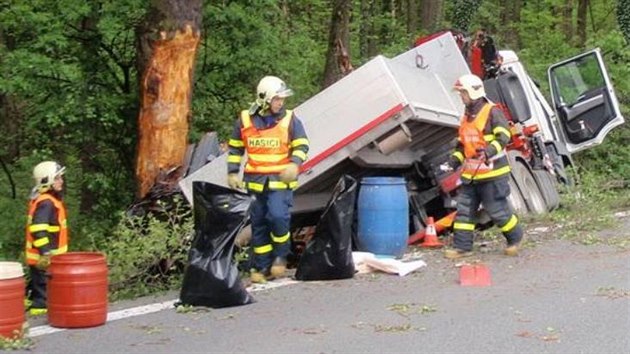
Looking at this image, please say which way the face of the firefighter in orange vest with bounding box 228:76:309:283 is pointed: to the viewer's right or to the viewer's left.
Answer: to the viewer's right

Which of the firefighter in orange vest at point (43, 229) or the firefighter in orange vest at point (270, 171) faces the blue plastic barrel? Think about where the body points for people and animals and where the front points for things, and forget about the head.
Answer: the firefighter in orange vest at point (43, 229)

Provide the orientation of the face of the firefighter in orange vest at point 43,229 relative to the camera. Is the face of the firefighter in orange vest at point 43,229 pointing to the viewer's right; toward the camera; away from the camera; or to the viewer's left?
to the viewer's right

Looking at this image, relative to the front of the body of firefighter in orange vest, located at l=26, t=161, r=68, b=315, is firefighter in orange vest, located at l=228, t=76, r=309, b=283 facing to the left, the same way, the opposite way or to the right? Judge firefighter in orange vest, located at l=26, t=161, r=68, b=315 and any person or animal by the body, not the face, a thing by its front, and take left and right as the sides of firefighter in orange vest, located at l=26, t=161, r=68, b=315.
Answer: to the right

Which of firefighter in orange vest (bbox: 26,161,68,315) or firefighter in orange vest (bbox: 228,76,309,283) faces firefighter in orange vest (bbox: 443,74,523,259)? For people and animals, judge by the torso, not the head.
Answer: firefighter in orange vest (bbox: 26,161,68,315)

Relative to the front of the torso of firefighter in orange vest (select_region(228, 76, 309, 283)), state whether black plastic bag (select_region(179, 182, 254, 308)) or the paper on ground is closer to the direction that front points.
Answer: the black plastic bag

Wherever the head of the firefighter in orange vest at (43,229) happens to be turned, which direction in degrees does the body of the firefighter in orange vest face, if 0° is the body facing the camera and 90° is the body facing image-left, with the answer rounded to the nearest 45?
approximately 270°

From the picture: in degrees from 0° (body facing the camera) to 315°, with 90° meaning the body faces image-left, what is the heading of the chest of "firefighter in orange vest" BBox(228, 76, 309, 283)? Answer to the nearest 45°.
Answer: approximately 0°

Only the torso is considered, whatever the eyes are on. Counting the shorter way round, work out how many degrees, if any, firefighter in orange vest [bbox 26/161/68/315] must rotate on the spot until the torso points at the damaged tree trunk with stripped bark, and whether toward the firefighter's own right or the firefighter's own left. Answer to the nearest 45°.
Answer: approximately 45° to the firefighter's own left

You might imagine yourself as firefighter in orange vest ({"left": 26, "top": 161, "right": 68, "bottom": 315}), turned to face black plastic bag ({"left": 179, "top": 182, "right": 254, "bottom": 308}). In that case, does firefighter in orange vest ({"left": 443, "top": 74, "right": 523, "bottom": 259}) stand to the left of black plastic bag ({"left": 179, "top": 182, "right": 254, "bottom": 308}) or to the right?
left

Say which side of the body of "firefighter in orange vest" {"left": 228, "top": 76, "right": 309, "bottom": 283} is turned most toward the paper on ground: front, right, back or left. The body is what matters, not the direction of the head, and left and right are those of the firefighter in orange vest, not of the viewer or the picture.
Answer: left
